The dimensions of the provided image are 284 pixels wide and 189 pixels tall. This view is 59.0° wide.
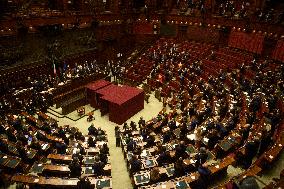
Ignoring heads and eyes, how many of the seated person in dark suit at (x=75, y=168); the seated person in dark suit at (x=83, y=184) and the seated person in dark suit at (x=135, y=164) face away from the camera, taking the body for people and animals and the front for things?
3

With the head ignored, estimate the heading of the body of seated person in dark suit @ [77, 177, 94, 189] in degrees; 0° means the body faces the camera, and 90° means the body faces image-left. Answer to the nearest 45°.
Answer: approximately 180°

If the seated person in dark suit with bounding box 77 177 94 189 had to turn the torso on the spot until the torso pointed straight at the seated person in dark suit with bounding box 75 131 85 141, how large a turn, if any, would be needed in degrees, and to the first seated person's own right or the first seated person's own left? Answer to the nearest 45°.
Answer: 0° — they already face them

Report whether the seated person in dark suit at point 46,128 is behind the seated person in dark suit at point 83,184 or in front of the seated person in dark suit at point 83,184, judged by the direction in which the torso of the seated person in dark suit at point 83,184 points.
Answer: in front

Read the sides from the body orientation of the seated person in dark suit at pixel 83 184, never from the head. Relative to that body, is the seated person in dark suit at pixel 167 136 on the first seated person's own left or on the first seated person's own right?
on the first seated person's own right

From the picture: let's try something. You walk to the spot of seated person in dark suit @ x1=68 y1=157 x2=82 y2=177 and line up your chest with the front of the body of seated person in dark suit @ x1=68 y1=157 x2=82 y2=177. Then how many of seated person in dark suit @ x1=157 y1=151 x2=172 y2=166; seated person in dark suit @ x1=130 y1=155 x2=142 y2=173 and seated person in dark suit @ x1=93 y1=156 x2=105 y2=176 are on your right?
3

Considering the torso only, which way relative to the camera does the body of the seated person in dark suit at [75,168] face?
away from the camera

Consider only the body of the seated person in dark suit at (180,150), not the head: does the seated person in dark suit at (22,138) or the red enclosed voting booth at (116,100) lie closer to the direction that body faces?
the red enclosed voting booth

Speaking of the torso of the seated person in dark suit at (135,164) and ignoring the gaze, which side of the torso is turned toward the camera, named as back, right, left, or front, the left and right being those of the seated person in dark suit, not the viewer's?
back

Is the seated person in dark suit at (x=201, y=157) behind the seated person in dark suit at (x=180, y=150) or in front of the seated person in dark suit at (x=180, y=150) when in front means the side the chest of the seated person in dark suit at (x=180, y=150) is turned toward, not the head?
behind

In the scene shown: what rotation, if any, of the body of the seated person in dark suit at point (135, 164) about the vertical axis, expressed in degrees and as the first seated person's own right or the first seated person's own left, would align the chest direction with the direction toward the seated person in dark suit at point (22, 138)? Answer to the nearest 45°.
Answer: approximately 90° to the first seated person's own left

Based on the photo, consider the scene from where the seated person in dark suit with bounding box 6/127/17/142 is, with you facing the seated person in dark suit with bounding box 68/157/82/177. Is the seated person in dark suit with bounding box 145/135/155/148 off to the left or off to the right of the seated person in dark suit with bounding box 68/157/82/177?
left

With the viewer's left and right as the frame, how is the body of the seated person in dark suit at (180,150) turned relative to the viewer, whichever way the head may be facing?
facing away from the viewer and to the left of the viewer

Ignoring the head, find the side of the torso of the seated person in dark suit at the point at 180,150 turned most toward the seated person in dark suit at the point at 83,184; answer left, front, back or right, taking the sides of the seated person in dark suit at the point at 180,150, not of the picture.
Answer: left

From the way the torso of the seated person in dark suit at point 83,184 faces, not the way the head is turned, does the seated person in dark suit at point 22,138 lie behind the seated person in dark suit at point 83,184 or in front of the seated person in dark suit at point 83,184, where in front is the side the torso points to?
in front

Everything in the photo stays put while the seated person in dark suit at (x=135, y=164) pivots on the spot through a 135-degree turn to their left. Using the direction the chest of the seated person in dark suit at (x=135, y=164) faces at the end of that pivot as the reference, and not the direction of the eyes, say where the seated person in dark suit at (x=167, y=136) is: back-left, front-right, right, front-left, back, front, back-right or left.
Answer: back
